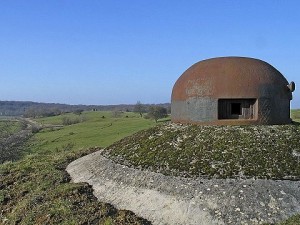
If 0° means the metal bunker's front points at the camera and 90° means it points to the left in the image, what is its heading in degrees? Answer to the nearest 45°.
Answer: approximately 0°
